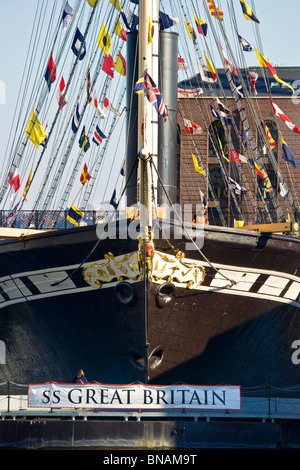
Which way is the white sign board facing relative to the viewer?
toward the camera
